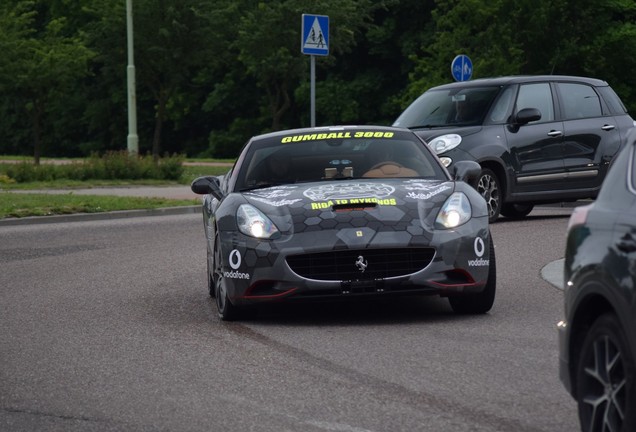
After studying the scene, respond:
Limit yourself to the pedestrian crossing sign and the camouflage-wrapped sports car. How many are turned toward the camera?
2

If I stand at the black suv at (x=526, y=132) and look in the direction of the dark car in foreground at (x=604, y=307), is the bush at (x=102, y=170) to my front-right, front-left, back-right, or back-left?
back-right

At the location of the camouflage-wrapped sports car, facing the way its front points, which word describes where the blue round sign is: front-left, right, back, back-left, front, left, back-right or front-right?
back

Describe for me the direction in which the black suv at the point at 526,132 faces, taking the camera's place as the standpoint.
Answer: facing the viewer and to the left of the viewer

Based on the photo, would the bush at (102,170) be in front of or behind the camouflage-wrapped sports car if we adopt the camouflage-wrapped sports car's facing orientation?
behind

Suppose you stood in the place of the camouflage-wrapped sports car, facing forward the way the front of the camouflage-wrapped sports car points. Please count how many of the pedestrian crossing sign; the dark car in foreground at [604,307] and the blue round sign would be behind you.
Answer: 2

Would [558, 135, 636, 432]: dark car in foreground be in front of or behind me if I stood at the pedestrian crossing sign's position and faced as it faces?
in front

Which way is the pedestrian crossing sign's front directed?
toward the camera

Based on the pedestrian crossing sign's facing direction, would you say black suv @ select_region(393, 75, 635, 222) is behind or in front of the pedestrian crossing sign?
in front

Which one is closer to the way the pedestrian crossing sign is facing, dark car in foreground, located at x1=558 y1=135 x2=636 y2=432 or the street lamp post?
the dark car in foreground

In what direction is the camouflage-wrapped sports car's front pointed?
toward the camera

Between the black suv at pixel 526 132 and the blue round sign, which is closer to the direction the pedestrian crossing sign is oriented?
the black suv

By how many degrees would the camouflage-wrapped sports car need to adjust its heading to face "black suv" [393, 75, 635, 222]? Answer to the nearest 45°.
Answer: approximately 180°

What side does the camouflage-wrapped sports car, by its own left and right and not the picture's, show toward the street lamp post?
back
